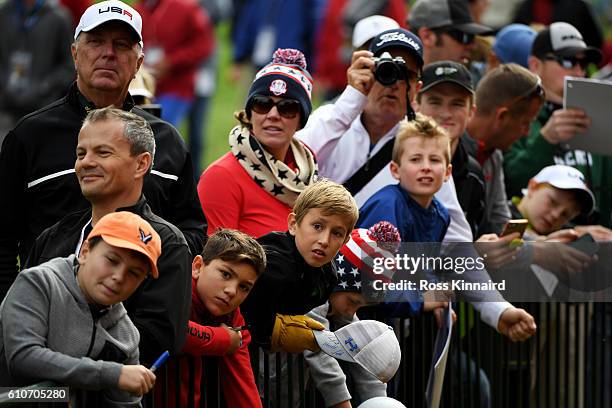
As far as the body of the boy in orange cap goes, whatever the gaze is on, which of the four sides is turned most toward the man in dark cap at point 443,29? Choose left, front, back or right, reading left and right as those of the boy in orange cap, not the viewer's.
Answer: left

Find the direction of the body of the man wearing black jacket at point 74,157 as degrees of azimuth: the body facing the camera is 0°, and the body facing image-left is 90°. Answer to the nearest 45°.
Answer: approximately 0°

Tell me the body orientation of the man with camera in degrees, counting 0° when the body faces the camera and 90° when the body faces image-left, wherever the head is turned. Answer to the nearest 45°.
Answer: approximately 0°

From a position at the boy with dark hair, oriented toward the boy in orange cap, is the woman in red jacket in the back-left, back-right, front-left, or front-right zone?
back-right
